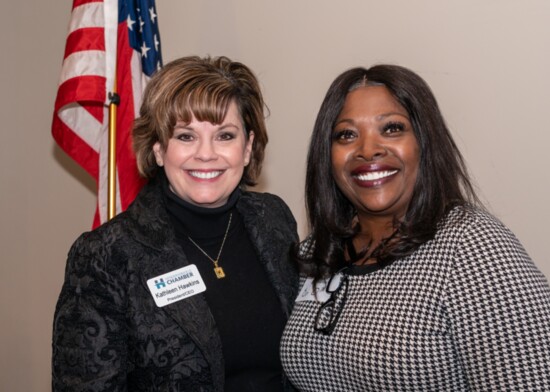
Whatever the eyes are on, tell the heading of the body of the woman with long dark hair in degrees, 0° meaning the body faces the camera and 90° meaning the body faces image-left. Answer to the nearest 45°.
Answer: approximately 45°

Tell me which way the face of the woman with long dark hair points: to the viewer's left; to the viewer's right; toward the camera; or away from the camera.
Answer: toward the camera

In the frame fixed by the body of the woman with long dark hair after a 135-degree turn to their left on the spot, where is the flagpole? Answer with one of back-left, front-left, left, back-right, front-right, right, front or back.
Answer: back-left

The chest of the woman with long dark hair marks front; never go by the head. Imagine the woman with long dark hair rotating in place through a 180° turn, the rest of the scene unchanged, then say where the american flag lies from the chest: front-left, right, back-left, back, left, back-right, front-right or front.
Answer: left
